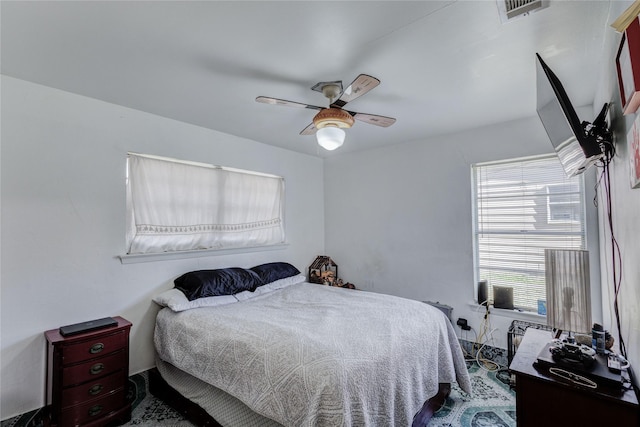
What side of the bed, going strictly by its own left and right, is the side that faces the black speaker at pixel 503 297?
left

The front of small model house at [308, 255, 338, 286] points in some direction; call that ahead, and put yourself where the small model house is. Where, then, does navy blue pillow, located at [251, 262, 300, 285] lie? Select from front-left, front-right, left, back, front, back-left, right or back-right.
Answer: front-right

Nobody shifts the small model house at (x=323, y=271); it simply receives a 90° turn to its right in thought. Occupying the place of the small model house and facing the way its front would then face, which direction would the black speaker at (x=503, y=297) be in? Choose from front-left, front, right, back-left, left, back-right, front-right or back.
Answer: back-left

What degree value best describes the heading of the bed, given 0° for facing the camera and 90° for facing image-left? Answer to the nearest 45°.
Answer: approximately 315°

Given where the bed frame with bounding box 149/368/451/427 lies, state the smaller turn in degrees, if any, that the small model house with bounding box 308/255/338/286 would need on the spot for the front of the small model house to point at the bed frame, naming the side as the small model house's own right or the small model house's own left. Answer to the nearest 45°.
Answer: approximately 45° to the small model house's own right

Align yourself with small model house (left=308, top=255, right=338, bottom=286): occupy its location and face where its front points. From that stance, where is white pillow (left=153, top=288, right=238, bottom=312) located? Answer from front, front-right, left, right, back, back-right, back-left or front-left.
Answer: front-right

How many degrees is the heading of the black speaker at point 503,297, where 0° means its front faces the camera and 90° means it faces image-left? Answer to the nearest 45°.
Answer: approximately 0°

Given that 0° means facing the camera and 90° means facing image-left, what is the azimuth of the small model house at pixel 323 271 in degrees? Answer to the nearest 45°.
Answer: approximately 0°

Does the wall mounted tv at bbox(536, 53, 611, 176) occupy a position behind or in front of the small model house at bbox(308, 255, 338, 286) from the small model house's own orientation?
in front

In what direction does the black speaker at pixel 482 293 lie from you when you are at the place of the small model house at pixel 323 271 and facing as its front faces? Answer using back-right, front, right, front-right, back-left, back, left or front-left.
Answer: front-left

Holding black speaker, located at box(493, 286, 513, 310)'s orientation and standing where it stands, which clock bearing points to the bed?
The bed is roughly at 1 o'clock from the black speaker.

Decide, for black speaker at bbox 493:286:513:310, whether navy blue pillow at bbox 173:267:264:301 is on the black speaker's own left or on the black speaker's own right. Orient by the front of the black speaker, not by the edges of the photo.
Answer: on the black speaker's own right

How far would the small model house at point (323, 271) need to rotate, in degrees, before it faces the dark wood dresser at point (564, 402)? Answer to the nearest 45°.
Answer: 0° — it already faces it

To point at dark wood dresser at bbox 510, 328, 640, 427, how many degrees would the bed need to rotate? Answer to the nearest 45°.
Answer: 0° — it already faces it
